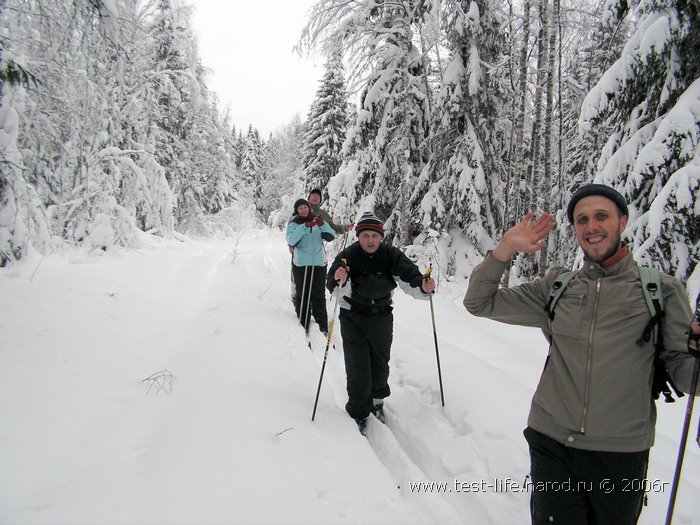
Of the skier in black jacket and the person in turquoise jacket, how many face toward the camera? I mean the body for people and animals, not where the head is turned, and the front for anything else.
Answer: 2

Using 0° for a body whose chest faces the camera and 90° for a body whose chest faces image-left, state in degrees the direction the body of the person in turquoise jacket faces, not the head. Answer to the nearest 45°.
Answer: approximately 0°

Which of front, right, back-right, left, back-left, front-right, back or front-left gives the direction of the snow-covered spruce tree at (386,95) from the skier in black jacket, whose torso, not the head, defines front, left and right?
back

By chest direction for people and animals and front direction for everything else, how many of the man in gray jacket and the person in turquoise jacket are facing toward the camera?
2

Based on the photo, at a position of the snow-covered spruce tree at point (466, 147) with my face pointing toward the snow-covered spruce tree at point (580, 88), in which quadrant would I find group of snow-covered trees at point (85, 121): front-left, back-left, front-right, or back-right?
back-left

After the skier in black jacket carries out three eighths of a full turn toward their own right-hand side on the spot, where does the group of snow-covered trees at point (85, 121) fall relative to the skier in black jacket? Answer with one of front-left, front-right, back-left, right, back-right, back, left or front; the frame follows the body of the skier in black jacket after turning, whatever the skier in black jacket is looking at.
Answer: front
